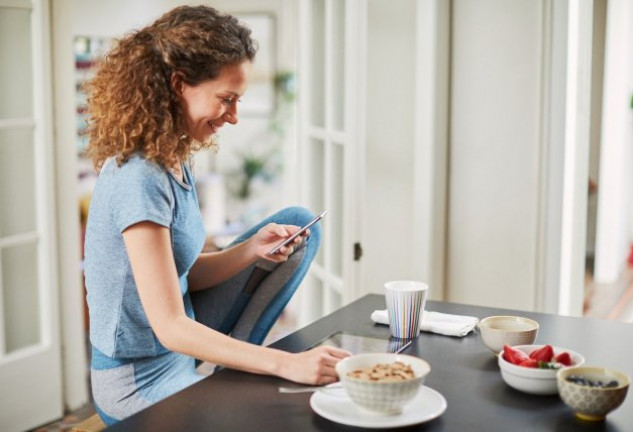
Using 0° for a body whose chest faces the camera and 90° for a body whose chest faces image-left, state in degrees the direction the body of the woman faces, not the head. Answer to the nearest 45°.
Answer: approximately 270°

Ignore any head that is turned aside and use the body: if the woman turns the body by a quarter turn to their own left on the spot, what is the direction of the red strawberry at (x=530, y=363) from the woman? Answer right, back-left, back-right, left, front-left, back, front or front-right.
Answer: back-right

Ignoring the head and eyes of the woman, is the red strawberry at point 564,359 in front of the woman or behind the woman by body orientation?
in front

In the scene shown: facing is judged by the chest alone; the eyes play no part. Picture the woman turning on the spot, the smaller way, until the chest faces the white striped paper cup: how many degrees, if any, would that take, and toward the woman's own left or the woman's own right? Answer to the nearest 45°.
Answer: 0° — they already face it

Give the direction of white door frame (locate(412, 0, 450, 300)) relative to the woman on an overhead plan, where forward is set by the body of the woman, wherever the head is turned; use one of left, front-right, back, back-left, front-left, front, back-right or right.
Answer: front-left

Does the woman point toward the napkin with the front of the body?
yes

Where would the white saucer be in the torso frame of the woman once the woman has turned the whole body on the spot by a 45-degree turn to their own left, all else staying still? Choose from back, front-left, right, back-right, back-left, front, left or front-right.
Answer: right

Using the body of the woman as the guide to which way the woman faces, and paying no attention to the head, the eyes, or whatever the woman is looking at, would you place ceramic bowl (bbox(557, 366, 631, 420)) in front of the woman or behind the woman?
in front

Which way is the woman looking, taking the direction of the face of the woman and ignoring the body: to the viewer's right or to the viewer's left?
to the viewer's right

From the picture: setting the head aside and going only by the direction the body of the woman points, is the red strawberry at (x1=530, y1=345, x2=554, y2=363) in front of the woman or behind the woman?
in front

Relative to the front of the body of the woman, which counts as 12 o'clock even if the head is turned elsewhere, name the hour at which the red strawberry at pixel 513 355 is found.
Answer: The red strawberry is roughly at 1 o'clock from the woman.

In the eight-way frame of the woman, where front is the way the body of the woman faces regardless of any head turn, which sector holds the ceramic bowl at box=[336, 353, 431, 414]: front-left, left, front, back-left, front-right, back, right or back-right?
front-right

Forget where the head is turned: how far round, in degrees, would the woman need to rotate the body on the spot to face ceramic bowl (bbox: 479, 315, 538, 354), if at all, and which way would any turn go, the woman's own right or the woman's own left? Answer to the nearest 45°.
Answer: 0° — they already face it
